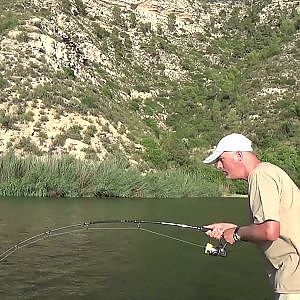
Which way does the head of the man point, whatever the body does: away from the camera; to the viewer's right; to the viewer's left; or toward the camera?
to the viewer's left

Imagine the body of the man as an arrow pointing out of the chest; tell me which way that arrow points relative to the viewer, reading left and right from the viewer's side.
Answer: facing to the left of the viewer
